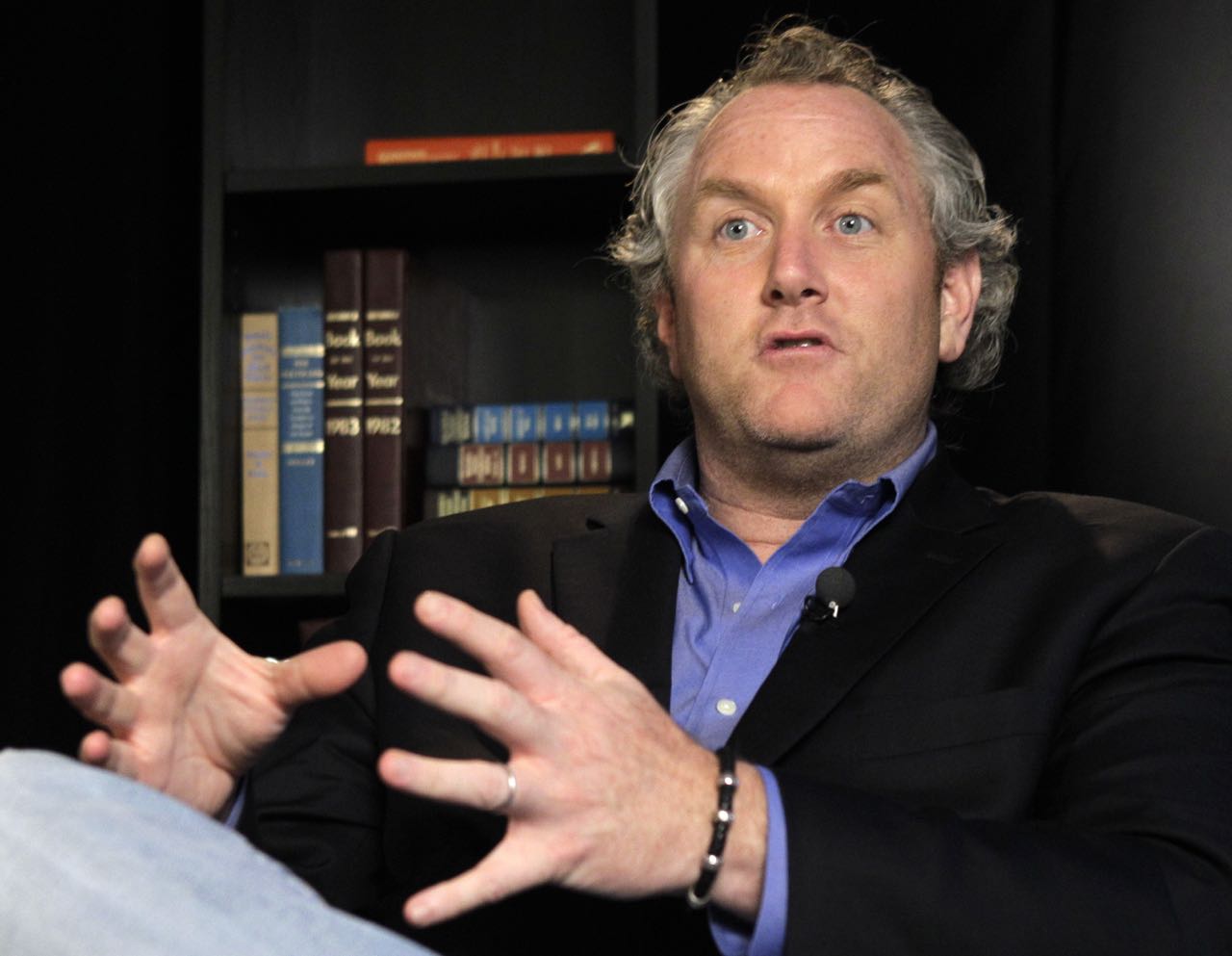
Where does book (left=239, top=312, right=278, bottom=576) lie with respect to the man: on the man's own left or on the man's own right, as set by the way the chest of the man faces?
on the man's own right

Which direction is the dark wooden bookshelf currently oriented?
toward the camera

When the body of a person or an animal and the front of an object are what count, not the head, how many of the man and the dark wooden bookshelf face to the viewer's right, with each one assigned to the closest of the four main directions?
0

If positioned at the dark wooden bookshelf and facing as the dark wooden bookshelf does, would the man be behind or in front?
in front
